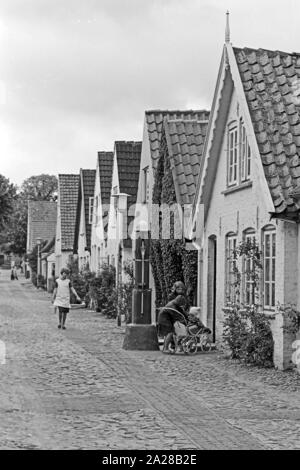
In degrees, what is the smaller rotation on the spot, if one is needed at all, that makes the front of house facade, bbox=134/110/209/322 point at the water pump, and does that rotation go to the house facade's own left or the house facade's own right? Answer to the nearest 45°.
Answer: approximately 90° to the house facade's own left

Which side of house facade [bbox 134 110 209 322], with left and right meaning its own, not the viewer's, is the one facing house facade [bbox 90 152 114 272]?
right

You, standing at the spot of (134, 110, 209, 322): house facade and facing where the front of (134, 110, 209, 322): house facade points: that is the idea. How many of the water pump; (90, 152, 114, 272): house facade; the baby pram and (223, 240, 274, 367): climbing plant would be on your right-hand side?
1

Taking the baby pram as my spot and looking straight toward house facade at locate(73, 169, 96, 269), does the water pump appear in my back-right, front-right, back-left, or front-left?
front-left

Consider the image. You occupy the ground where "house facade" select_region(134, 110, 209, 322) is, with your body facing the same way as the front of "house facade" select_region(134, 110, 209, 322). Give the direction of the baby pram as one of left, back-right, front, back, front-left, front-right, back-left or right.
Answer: left

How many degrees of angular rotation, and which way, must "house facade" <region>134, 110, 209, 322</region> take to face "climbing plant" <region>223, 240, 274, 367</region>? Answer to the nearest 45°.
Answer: approximately 90° to its left

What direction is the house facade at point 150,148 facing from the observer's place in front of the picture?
facing to the left of the viewer

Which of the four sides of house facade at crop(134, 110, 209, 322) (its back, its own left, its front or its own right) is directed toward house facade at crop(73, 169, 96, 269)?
right
